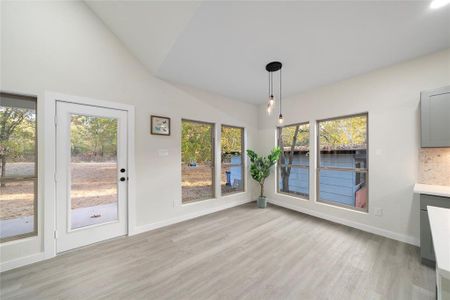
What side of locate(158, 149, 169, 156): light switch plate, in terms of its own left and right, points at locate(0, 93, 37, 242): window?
right

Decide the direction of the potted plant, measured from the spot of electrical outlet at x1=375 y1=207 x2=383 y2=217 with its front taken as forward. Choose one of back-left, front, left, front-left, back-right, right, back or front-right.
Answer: right

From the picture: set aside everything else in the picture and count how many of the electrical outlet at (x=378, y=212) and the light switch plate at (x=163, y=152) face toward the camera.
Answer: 2

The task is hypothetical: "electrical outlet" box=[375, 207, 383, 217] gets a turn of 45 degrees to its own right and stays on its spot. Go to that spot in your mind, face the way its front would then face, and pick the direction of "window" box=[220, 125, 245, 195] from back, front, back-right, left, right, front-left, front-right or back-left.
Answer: front-right

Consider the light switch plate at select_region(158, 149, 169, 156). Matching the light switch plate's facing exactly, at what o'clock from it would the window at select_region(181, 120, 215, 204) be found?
The window is roughly at 8 o'clock from the light switch plate.

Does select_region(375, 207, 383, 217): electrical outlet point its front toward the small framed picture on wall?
no

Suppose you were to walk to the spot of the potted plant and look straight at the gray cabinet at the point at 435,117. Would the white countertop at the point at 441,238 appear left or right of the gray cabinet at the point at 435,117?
right

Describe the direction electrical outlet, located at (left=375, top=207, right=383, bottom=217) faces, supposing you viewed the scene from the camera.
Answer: facing the viewer

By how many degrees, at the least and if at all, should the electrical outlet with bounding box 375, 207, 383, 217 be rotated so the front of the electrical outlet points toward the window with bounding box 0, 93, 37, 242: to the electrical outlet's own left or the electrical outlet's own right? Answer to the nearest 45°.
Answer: approximately 45° to the electrical outlet's own right

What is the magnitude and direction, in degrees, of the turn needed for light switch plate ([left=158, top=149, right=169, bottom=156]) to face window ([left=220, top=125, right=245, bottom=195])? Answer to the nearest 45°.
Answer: approximately 135° to its left

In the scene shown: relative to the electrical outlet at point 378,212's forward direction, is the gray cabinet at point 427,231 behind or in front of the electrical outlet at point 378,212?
in front

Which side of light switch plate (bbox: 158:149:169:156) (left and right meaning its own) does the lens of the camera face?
front

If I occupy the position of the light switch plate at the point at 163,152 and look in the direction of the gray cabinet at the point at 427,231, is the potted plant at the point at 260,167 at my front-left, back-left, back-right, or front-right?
front-left

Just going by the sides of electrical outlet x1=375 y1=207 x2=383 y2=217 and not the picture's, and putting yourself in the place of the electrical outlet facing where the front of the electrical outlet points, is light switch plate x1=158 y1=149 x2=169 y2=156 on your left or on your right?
on your right

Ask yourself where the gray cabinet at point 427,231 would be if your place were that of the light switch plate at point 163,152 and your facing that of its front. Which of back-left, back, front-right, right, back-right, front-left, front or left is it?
front-left
